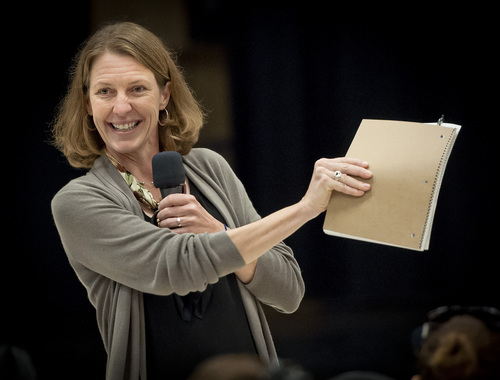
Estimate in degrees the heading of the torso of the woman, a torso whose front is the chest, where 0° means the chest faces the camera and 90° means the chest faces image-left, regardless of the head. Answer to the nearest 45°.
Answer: approximately 315°
